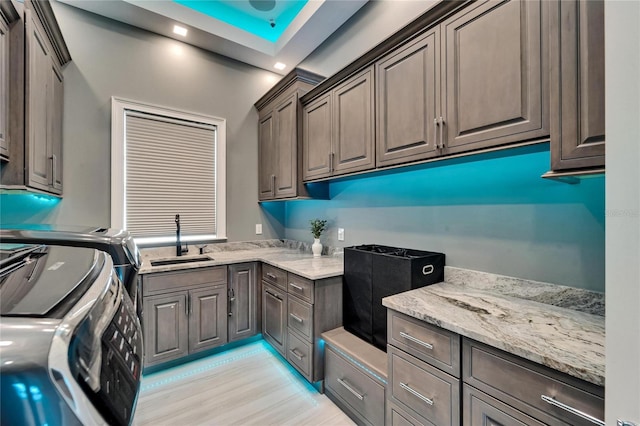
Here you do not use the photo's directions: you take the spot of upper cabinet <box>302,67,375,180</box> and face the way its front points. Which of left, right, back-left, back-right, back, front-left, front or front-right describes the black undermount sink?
front-right

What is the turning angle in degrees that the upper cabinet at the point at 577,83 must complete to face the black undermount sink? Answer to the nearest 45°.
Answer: approximately 90° to its right

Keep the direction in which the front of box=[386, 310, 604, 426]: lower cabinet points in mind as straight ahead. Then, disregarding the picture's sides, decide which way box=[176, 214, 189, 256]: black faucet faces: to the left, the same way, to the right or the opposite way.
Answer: to the left

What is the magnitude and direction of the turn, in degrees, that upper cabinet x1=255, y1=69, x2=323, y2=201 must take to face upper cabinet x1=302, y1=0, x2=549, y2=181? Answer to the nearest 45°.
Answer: approximately 90° to its left

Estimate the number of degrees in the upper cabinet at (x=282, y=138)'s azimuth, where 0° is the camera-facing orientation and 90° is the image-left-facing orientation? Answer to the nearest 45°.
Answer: approximately 45°

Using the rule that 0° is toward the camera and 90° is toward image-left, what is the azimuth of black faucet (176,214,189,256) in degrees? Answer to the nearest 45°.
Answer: approximately 0°

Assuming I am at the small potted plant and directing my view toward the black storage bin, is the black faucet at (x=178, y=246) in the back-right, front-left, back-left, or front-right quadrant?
back-right

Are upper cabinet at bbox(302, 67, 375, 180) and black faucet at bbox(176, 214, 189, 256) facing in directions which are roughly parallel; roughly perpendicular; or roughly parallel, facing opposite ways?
roughly perpendicular
